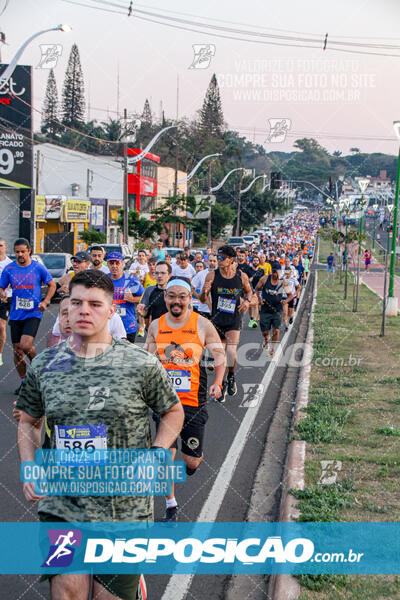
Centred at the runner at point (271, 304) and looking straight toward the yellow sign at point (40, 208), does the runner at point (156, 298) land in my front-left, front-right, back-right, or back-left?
back-left

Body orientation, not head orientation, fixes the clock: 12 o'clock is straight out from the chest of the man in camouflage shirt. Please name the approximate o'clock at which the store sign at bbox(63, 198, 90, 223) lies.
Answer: The store sign is roughly at 6 o'clock from the man in camouflage shirt.

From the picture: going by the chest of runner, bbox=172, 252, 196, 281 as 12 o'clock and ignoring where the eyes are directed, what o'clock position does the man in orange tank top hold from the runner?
The man in orange tank top is roughly at 12 o'clock from the runner.

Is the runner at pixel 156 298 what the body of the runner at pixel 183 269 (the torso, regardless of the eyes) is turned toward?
yes

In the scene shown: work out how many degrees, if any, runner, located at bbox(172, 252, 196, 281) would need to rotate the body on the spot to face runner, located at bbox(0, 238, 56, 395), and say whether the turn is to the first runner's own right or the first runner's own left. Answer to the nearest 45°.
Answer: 0° — they already face them

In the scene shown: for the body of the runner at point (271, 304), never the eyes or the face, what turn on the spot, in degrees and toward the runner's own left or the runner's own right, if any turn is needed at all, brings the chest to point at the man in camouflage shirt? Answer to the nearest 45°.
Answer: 0° — they already face them

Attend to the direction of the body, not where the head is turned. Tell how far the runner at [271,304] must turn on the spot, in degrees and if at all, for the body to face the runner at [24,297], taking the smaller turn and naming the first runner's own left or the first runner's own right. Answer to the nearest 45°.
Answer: approximately 45° to the first runner's own right

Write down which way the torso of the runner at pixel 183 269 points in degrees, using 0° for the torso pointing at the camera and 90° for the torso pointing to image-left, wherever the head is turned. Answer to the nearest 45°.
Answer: approximately 0°

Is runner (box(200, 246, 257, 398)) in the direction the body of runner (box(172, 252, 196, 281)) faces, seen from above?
yes

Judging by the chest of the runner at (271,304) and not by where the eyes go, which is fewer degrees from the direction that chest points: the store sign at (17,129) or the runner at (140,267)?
the runner
